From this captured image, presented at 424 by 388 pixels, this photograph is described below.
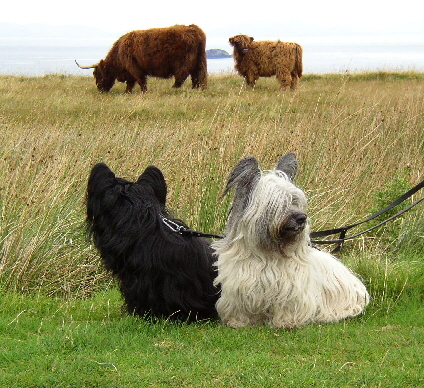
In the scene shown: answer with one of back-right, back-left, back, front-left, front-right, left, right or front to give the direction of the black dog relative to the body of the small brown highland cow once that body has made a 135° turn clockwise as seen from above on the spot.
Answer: back-right

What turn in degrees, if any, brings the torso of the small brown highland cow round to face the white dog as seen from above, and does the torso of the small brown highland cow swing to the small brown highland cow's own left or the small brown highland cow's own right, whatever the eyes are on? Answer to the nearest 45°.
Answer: approximately 90° to the small brown highland cow's own left

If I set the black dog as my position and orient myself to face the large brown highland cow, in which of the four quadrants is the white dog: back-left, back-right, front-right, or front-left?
back-right

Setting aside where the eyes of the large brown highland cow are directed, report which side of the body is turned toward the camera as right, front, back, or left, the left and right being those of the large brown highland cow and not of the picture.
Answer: left

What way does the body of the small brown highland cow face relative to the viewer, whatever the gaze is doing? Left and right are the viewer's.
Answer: facing to the left of the viewer

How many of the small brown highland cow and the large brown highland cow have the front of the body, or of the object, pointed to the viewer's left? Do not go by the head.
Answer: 2

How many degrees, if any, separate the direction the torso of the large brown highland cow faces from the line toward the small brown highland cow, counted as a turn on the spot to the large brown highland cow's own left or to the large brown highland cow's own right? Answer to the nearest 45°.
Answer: approximately 180°

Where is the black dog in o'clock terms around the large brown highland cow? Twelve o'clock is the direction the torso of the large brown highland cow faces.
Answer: The black dog is roughly at 9 o'clock from the large brown highland cow.

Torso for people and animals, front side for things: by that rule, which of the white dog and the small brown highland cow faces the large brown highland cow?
the small brown highland cow

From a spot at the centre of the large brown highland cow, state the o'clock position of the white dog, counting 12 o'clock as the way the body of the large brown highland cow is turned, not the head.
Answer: The white dog is roughly at 9 o'clock from the large brown highland cow.

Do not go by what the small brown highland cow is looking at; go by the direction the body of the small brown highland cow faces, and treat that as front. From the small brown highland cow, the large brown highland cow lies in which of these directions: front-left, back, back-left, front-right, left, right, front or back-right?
front
